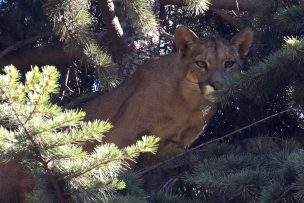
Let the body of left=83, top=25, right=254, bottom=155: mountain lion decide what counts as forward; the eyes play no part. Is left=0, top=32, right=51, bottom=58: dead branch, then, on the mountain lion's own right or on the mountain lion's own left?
on the mountain lion's own right

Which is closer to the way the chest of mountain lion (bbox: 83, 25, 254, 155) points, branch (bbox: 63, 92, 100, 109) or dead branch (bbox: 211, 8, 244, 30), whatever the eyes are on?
the dead branch

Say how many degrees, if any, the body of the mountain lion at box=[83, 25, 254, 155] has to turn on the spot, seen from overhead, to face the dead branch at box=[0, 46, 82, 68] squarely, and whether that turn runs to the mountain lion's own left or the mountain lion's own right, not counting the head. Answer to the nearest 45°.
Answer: approximately 135° to the mountain lion's own right

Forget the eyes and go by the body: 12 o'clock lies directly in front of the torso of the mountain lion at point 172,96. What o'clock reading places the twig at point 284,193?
The twig is roughly at 1 o'clock from the mountain lion.

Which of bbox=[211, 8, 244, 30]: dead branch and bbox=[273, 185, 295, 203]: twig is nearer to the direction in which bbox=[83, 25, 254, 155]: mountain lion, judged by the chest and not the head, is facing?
the twig

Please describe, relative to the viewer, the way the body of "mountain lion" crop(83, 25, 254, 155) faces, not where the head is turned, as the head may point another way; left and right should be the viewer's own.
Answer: facing the viewer and to the right of the viewer

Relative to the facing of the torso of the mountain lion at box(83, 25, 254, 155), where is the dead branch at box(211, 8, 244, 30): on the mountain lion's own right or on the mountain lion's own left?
on the mountain lion's own left
